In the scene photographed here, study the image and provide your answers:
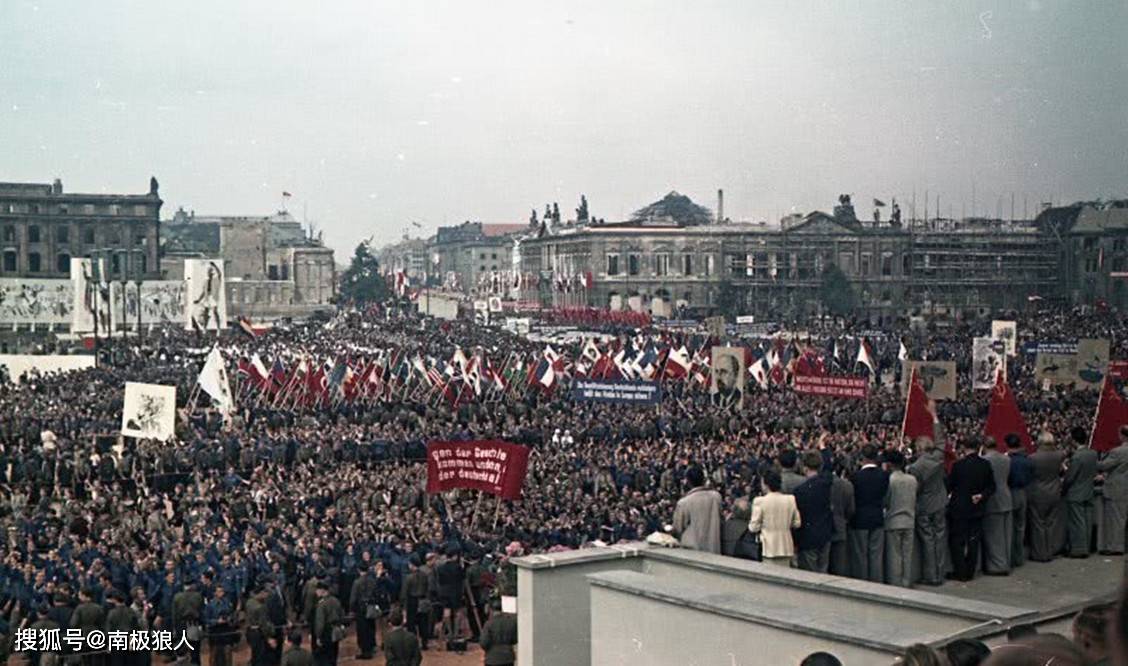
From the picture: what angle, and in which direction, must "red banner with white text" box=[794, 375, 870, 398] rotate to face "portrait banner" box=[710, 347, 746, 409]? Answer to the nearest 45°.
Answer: approximately 135° to its right

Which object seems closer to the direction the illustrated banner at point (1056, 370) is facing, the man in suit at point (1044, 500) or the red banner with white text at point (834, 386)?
the man in suit

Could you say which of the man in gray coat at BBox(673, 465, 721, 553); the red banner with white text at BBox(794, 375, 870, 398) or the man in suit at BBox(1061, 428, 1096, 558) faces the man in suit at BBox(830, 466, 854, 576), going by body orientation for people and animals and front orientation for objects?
the red banner with white text

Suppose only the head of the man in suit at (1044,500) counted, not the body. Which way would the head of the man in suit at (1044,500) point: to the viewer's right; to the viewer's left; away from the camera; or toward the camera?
away from the camera

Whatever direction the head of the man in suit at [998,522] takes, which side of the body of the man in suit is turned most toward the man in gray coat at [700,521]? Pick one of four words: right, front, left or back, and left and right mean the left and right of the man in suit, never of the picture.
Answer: left

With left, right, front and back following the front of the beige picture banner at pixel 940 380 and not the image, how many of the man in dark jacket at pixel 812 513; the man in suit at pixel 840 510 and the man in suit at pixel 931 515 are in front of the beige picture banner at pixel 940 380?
3

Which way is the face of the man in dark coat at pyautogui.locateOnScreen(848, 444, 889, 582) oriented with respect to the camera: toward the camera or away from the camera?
away from the camera

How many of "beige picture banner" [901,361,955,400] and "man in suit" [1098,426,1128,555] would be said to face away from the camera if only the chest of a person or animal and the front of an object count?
1

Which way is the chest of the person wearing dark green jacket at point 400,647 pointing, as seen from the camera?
away from the camera
